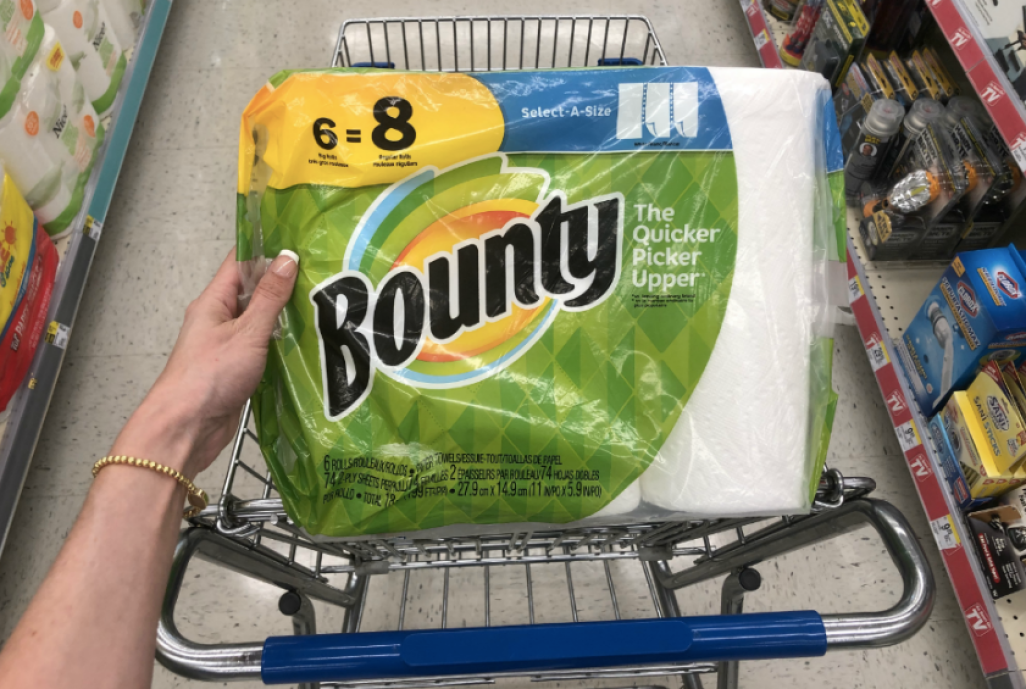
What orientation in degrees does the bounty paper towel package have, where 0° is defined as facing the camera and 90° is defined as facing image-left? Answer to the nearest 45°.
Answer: approximately 0°

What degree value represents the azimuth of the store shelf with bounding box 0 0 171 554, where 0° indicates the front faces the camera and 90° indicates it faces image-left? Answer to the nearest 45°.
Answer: approximately 270°

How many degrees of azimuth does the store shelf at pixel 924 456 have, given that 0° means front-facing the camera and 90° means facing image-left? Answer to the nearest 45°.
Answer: approximately 90°

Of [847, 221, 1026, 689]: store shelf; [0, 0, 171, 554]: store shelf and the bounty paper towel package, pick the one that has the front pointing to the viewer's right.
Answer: [0, 0, 171, 554]: store shelf

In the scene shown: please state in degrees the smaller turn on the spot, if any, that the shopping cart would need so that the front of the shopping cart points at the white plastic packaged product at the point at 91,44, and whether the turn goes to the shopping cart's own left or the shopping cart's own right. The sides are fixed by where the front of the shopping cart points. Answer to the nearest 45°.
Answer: approximately 45° to the shopping cart's own left

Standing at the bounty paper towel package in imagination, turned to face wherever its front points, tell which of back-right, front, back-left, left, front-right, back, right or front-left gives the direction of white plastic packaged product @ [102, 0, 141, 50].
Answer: back-right
